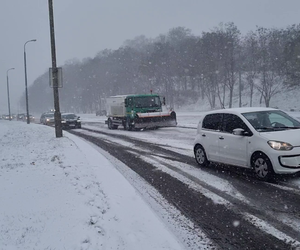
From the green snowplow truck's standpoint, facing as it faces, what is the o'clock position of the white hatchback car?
The white hatchback car is roughly at 1 o'clock from the green snowplow truck.

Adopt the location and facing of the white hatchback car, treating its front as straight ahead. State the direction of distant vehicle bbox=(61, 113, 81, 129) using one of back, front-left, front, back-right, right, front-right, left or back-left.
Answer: back

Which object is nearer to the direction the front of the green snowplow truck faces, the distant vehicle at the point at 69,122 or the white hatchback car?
the white hatchback car

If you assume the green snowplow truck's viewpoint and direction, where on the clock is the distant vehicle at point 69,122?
The distant vehicle is roughly at 6 o'clock from the green snowplow truck.

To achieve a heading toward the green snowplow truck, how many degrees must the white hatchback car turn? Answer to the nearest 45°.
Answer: approximately 180°

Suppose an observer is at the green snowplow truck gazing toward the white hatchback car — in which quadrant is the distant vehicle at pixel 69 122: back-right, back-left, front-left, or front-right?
back-right

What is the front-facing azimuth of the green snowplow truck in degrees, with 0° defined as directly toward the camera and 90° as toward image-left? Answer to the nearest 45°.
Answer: approximately 315°

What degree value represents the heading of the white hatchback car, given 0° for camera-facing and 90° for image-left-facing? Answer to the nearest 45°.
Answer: approximately 315°
